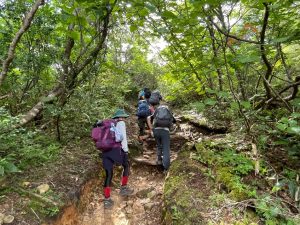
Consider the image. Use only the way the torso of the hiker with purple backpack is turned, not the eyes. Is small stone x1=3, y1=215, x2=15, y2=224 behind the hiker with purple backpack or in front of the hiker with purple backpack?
behind

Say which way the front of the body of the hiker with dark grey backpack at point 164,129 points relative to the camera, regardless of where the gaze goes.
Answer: away from the camera

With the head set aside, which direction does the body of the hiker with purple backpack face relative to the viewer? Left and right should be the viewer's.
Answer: facing away from the viewer and to the right of the viewer

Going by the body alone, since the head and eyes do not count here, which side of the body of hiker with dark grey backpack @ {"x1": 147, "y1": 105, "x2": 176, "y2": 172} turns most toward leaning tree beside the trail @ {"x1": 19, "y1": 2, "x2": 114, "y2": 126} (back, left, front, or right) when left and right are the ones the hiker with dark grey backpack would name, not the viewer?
left

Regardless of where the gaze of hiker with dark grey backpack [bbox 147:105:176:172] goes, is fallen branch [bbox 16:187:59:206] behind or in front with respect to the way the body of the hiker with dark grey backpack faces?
behind

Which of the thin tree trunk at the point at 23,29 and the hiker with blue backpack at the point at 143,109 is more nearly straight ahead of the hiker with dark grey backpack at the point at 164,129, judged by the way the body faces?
the hiker with blue backpack

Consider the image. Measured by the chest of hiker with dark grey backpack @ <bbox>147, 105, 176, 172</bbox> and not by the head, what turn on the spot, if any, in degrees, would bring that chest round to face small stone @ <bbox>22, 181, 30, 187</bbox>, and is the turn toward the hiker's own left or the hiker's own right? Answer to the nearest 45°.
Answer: approximately 135° to the hiker's own left

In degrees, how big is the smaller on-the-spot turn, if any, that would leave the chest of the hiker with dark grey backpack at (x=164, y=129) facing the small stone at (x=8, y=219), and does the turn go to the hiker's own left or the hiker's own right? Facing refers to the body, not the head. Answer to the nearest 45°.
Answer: approximately 135° to the hiker's own left
